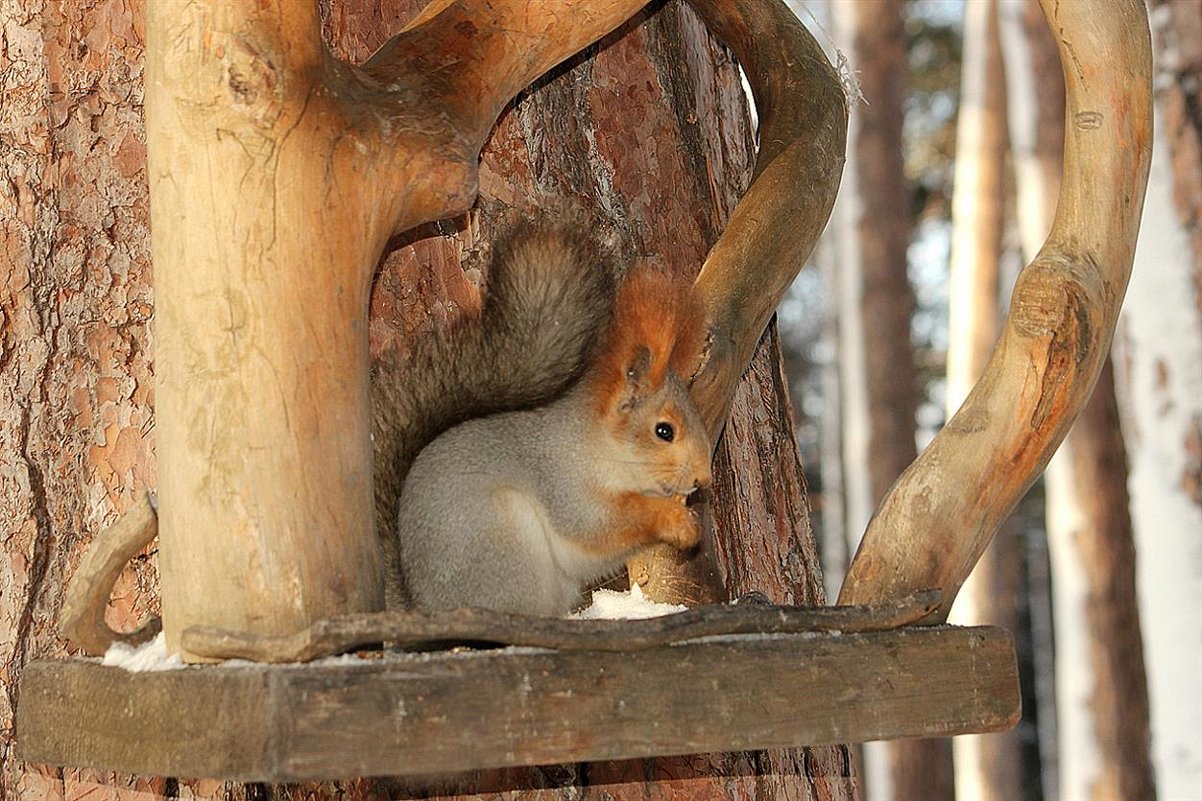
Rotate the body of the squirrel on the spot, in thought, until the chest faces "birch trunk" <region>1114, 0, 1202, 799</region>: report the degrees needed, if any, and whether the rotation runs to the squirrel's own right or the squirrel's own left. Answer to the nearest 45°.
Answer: approximately 45° to the squirrel's own left

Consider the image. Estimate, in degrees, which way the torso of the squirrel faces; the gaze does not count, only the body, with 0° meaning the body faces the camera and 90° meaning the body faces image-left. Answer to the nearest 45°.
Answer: approximately 270°

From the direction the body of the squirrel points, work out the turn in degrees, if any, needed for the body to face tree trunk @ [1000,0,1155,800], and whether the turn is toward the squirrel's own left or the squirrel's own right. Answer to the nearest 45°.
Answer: approximately 45° to the squirrel's own left
